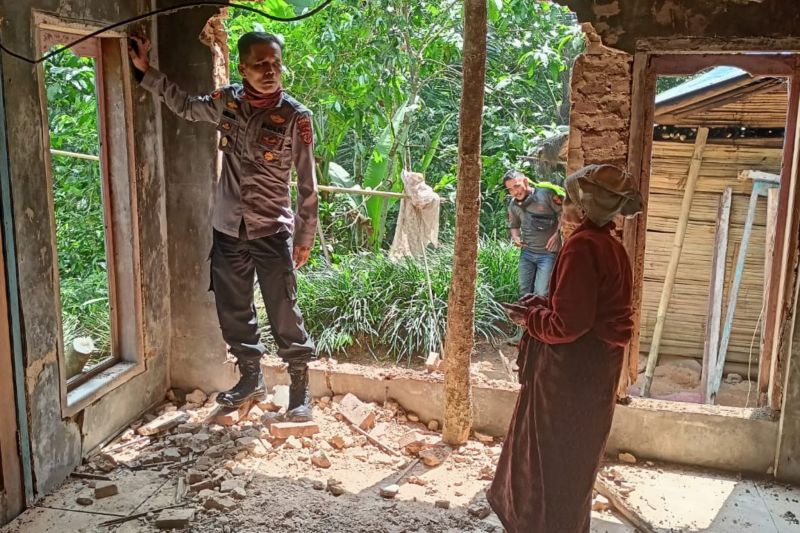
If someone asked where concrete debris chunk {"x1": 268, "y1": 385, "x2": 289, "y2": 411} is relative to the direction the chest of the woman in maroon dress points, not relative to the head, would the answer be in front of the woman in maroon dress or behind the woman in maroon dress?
in front

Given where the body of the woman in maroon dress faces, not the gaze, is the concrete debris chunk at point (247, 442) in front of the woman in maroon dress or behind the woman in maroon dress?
in front

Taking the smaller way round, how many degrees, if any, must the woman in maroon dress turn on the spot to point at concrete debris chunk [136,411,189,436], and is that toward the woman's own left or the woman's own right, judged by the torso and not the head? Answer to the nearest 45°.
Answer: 0° — they already face it

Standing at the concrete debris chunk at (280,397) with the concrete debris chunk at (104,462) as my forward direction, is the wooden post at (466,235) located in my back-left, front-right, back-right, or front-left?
back-left

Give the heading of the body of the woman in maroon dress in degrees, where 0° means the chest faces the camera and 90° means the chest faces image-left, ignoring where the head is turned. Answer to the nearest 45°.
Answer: approximately 90°

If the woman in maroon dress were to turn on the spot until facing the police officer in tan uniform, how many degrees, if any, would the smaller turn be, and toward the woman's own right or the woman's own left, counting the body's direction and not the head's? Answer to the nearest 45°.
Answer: approximately 45° to the woman's own right

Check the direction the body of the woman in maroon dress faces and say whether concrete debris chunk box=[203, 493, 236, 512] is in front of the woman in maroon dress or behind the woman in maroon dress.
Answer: in front

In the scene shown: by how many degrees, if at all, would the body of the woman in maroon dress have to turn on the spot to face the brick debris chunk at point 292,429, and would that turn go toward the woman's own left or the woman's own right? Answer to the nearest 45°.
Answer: approximately 45° to the woman's own right

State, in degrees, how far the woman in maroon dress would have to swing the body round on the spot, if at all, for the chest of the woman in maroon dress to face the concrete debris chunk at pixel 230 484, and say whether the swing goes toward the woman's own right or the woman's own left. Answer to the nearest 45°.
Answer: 0° — they already face it
